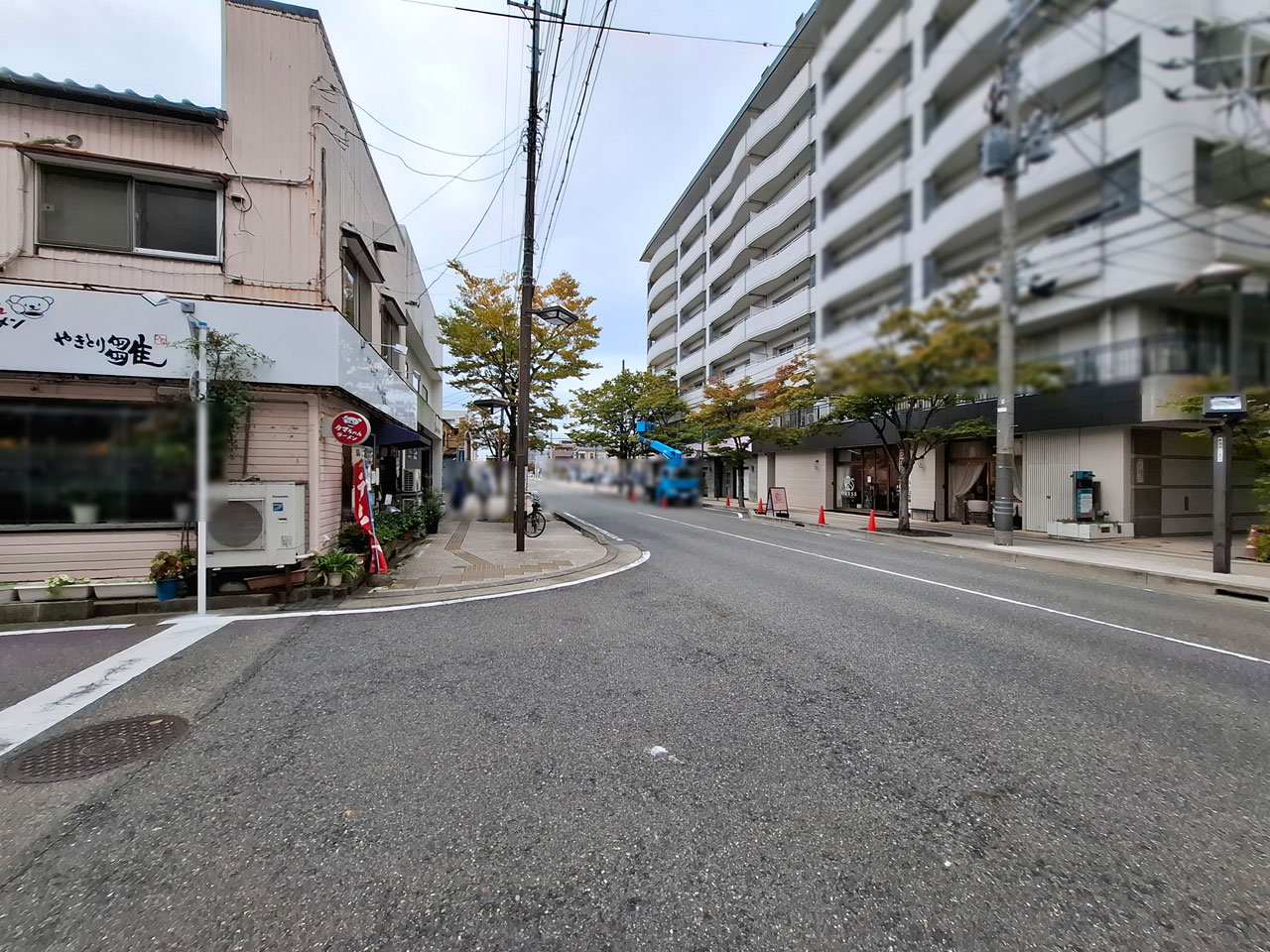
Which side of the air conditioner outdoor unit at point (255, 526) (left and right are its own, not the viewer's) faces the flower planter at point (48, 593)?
right

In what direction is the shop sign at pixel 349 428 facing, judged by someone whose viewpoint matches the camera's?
facing the viewer

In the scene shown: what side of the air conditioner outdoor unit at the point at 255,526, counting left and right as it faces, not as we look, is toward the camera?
front

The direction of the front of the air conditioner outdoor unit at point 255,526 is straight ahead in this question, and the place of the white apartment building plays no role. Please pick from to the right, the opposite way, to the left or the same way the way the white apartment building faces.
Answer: to the right

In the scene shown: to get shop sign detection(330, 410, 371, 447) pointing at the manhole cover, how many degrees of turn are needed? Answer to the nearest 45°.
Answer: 0° — it already faces it

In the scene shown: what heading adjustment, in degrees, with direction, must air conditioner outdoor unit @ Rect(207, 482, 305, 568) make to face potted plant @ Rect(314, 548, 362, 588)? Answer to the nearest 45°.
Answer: approximately 90° to its left

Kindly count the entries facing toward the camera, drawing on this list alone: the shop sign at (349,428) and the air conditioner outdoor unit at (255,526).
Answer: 2

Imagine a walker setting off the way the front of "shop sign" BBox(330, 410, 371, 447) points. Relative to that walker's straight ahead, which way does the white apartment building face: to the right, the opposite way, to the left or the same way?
to the right

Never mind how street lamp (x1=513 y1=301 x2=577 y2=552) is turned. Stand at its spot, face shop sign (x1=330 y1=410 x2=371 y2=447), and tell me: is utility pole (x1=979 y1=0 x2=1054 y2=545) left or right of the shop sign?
left

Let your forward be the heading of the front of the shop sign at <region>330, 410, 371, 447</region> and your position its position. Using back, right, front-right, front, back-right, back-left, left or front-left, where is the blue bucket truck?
back-left

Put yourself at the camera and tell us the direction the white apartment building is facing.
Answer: facing the viewer and to the left of the viewer

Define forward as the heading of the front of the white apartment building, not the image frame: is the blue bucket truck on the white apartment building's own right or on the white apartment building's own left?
on the white apartment building's own right

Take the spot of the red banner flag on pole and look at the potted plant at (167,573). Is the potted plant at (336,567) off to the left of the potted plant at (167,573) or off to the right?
left
